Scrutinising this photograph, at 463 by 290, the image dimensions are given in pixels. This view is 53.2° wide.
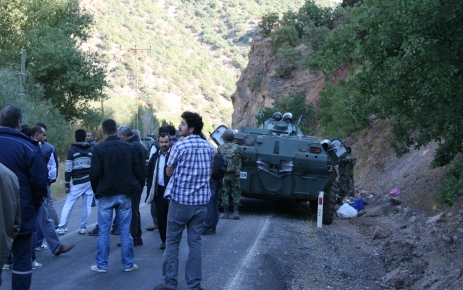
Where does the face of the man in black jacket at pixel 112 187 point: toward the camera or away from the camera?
away from the camera

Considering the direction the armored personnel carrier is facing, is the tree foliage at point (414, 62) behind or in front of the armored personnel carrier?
behind

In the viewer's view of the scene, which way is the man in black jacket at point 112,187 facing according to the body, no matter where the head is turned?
away from the camera
